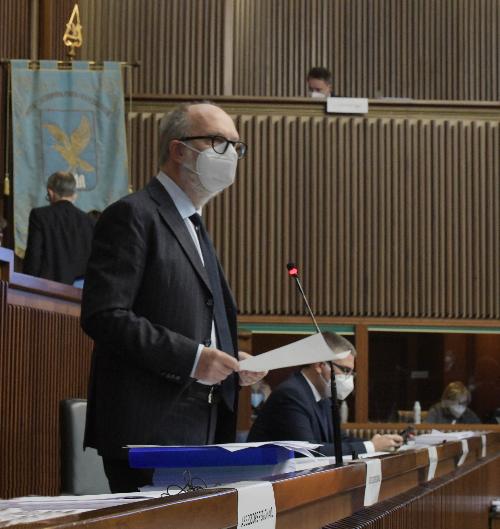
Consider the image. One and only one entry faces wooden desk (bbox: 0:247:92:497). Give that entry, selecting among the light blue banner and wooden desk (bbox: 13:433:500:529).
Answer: the light blue banner

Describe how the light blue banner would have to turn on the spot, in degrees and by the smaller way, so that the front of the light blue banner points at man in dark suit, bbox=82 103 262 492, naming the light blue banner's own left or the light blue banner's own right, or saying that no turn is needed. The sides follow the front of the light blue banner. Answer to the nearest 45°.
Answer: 0° — it already faces them

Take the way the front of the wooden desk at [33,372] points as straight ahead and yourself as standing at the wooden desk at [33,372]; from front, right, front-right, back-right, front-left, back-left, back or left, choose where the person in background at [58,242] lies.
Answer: back-left

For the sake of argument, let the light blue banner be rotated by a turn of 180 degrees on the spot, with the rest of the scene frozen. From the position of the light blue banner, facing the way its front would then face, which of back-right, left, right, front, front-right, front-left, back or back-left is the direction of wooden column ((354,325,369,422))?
right

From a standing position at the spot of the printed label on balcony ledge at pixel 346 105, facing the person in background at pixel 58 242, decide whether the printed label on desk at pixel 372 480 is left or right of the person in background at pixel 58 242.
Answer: left

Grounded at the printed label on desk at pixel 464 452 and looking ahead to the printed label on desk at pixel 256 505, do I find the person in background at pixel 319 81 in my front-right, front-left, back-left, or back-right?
back-right

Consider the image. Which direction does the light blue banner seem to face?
toward the camera

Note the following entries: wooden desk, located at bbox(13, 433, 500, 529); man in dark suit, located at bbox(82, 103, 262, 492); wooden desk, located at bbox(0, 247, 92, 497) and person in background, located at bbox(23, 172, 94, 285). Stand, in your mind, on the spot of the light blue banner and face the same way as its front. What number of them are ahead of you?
4

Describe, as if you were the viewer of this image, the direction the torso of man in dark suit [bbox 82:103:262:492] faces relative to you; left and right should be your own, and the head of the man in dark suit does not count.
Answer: facing the viewer and to the right of the viewer

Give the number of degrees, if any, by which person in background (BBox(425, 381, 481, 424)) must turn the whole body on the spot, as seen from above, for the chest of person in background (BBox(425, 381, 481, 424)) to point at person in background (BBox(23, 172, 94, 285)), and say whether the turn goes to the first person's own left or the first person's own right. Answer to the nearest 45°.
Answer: approximately 45° to the first person's own right

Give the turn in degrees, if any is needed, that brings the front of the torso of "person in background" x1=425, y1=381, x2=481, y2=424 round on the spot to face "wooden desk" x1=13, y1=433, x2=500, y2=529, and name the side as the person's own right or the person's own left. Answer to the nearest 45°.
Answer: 0° — they already face it

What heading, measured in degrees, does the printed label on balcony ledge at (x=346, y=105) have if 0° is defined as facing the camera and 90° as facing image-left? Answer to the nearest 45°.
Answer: approximately 0°

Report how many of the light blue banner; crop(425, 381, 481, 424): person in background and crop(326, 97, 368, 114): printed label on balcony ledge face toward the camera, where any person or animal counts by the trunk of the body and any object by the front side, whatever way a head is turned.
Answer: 3

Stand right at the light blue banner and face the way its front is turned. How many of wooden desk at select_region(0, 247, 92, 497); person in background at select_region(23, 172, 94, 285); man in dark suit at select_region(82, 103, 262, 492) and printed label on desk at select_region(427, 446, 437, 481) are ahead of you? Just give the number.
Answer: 4

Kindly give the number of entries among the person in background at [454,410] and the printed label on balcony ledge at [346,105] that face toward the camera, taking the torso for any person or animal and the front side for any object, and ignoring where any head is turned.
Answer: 2
